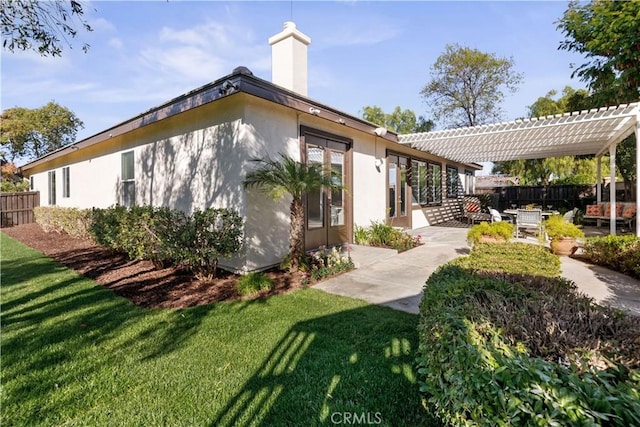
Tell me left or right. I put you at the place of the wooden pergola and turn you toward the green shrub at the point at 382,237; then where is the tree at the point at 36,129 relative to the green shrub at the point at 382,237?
right

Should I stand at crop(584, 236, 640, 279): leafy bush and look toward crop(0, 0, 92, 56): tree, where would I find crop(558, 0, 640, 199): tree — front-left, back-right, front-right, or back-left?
back-right
